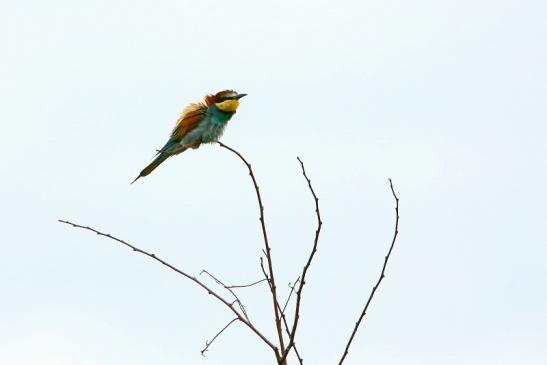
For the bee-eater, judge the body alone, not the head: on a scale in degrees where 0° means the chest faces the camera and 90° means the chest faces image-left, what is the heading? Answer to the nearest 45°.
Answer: approximately 270°
